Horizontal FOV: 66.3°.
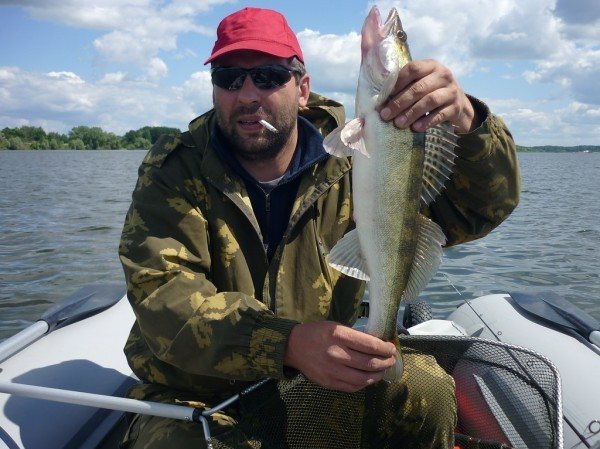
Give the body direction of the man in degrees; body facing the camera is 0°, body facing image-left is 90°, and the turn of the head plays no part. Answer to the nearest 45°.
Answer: approximately 0°

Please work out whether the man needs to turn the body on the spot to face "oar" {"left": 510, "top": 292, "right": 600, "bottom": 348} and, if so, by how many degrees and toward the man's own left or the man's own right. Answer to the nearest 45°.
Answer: approximately 135° to the man's own left

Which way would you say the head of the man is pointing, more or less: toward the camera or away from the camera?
toward the camera

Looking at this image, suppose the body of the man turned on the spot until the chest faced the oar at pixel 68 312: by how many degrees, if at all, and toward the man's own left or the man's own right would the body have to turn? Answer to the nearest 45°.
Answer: approximately 135° to the man's own right

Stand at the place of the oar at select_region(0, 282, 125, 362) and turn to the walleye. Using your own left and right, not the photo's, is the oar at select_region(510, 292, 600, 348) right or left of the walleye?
left
